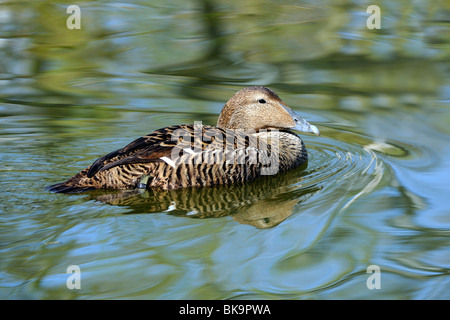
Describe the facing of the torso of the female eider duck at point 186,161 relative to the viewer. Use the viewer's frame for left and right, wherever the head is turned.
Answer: facing to the right of the viewer
